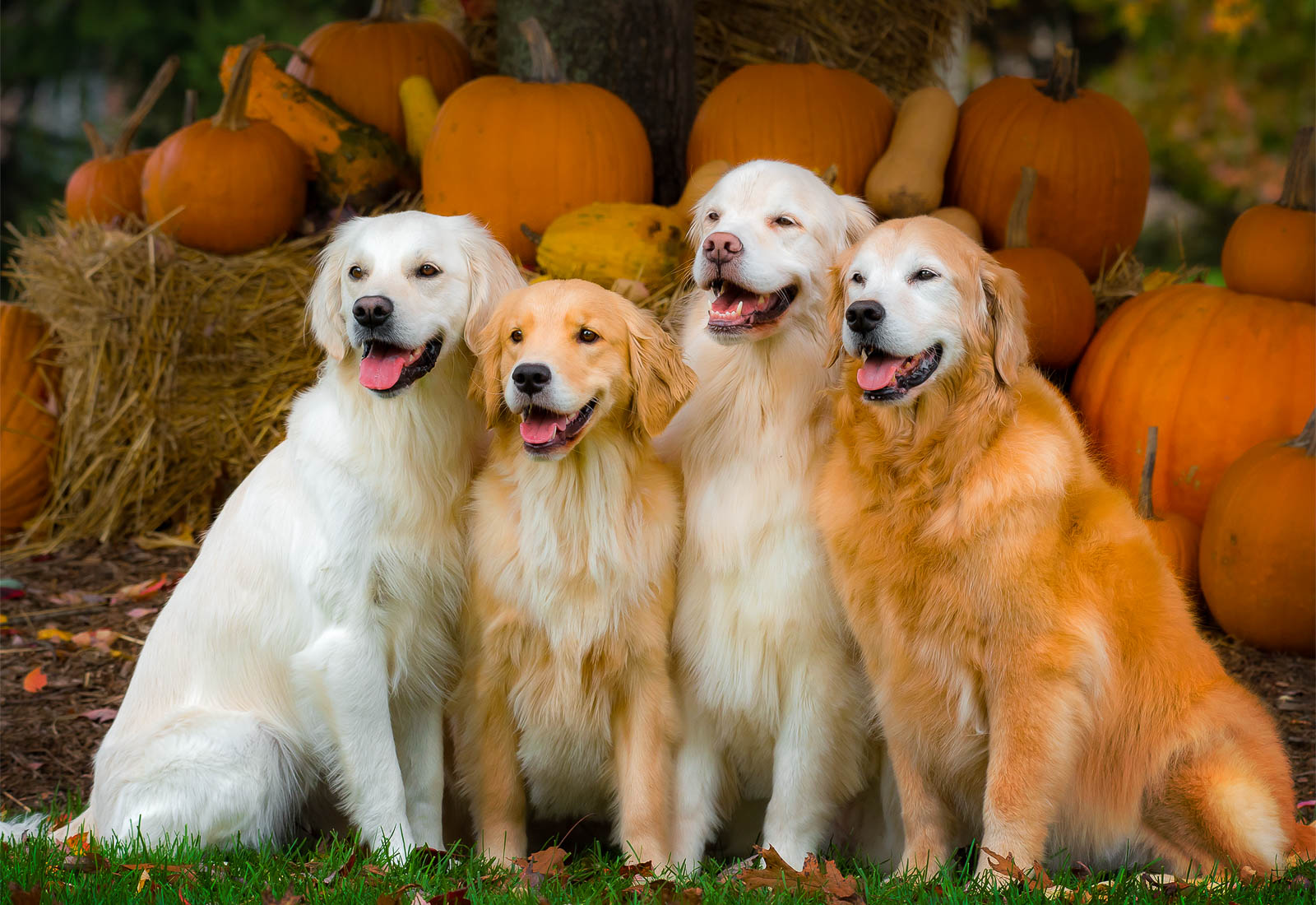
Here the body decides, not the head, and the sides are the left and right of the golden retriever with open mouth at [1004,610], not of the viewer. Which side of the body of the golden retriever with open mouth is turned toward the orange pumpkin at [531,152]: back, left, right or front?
right

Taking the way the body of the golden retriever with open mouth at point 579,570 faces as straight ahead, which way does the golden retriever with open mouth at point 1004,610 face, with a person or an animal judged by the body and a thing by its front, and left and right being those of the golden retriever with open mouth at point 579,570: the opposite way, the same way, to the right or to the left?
to the right

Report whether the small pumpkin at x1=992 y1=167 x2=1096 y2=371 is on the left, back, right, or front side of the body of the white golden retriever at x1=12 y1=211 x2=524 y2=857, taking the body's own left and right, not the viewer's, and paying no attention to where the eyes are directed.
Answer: left

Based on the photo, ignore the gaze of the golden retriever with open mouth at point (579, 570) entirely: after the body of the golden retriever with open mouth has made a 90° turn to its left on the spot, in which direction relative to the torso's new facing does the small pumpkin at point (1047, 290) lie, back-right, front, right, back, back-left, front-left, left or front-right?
front-left

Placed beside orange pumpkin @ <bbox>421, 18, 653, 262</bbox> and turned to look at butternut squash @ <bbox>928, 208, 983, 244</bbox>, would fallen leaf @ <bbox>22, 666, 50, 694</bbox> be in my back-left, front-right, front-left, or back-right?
back-right

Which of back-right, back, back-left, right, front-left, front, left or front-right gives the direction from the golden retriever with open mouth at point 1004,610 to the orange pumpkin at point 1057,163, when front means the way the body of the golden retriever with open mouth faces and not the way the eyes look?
back-right

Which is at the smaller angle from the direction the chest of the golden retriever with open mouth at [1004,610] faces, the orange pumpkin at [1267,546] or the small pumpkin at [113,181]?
the small pumpkin

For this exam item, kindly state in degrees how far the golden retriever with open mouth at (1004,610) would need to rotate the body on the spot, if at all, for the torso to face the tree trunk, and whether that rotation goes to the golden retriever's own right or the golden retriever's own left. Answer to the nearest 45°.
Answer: approximately 90° to the golden retriever's own right

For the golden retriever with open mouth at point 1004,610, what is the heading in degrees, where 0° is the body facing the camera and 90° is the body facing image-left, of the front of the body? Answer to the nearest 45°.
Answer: approximately 45°

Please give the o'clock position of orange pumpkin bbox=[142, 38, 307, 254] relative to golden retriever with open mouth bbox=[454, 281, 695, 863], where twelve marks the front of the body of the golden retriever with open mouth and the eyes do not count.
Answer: The orange pumpkin is roughly at 5 o'clock from the golden retriever with open mouth.

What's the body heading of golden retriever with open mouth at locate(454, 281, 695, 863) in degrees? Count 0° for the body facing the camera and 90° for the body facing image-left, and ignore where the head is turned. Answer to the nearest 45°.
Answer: approximately 0°

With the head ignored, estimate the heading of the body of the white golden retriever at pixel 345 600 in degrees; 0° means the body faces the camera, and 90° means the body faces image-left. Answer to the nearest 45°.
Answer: approximately 315°

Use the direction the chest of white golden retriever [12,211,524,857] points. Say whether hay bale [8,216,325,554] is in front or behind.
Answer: behind
